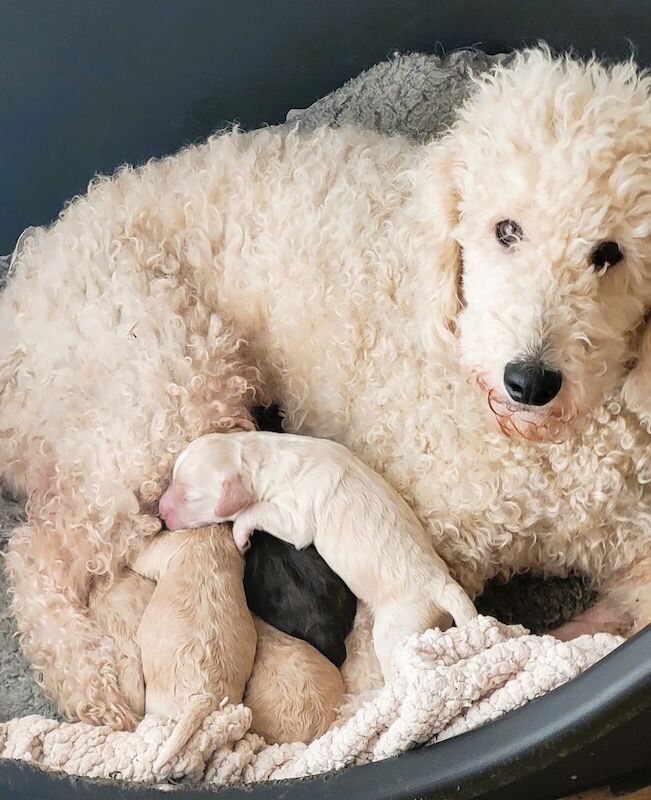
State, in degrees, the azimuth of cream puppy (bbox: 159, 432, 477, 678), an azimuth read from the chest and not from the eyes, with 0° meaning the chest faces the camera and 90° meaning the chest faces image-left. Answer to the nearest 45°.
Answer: approximately 135°

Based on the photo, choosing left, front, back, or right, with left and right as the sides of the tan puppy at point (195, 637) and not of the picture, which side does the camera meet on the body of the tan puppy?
back
